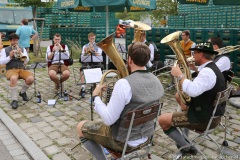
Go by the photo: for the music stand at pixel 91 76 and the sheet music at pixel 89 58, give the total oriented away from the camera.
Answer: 1

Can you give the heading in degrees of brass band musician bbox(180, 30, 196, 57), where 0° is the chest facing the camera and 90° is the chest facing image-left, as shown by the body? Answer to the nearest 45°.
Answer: approximately 45°

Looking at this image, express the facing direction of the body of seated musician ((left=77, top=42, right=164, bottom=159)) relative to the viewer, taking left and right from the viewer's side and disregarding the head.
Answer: facing away from the viewer and to the left of the viewer

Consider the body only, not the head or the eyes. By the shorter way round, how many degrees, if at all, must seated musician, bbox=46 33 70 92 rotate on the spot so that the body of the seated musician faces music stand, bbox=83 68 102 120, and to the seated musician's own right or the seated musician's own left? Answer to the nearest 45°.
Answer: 0° — they already face it

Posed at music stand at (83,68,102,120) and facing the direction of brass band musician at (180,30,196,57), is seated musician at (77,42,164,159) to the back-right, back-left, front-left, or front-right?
back-right

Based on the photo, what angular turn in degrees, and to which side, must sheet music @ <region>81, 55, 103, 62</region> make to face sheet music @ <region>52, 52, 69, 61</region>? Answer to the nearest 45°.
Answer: approximately 90° to its left

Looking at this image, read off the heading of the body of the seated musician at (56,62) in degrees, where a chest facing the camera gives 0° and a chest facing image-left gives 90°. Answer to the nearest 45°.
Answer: approximately 0°

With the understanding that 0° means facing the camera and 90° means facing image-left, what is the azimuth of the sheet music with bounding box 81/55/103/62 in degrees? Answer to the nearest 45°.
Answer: approximately 180°

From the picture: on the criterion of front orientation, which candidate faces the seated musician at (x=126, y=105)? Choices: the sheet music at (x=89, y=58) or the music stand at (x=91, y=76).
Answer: the music stand
